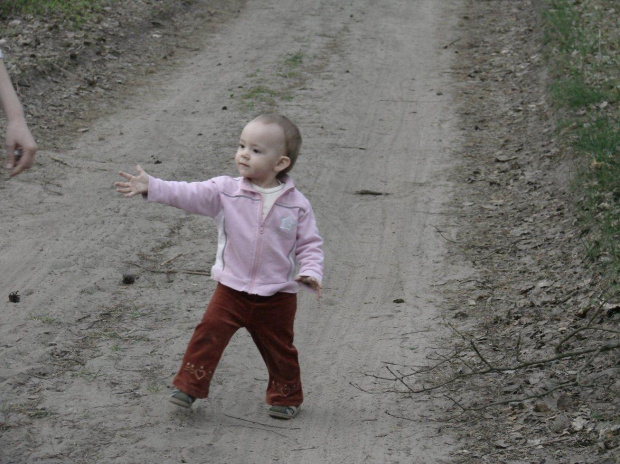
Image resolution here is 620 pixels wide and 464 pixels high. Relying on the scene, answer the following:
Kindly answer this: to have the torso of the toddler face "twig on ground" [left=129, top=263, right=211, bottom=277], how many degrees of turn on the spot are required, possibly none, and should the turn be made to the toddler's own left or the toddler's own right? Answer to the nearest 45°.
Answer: approximately 180°

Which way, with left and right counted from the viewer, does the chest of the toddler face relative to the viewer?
facing the viewer
